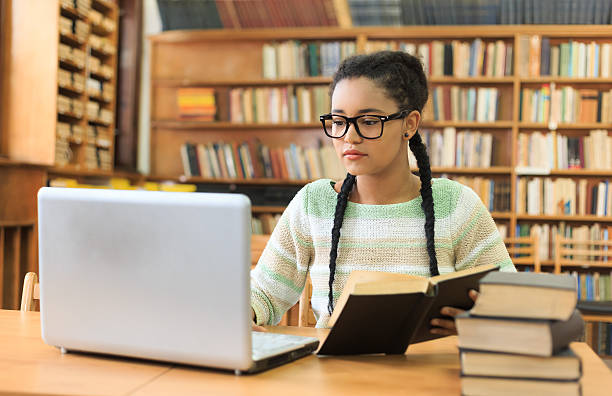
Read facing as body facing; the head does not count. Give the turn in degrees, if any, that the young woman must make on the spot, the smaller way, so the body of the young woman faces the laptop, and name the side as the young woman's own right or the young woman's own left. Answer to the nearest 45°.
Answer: approximately 45° to the young woman's own right

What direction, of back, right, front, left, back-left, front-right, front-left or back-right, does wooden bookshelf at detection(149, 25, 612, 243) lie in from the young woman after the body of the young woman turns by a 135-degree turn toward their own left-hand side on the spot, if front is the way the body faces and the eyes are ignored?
front-left

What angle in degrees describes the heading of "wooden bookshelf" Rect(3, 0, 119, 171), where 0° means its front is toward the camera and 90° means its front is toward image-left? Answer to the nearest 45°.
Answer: approximately 315°

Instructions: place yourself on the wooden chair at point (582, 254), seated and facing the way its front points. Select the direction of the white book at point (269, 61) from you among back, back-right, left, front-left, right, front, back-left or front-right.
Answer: back-right

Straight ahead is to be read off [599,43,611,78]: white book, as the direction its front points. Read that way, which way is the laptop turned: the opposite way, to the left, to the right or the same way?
the opposite way

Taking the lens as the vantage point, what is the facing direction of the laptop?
facing away from the viewer and to the right of the viewer

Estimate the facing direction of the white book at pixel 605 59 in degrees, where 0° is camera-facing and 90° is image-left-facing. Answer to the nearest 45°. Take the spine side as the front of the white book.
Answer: approximately 0°

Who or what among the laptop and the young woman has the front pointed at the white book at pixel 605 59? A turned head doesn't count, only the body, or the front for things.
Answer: the laptop

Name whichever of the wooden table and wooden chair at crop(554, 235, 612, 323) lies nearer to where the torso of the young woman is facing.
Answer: the wooden table

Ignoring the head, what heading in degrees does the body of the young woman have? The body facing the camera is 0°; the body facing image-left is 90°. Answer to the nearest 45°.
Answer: approximately 0°
